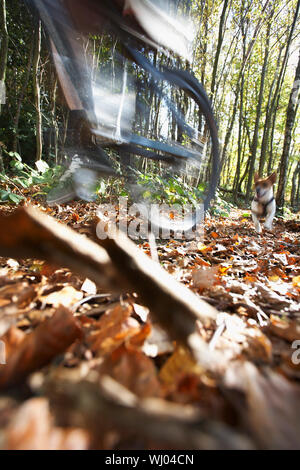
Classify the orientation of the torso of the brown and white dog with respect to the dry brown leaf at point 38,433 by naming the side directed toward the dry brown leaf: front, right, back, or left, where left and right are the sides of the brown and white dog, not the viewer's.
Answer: front

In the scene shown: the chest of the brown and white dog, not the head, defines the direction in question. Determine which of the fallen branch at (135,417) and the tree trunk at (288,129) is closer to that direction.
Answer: the fallen branch

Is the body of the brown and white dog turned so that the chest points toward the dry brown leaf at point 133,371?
yes

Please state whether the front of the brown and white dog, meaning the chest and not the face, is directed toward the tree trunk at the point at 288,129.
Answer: no

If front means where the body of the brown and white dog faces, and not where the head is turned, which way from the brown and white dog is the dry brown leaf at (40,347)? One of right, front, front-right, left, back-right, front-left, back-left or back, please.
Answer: front

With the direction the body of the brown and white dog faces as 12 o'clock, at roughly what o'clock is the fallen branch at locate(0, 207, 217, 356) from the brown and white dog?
The fallen branch is roughly at 12 o'clock from the brown and white dog.

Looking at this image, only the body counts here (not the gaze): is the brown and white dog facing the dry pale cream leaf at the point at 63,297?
yes

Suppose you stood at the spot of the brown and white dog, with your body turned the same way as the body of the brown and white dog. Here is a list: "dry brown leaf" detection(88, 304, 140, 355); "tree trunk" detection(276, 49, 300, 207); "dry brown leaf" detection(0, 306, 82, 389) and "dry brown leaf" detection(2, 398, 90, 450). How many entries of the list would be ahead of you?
3

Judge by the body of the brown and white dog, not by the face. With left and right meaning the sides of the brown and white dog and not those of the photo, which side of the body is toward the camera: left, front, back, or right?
front

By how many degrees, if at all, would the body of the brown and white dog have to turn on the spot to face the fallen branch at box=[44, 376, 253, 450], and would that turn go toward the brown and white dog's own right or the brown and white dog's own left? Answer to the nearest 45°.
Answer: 0° — it already faces it

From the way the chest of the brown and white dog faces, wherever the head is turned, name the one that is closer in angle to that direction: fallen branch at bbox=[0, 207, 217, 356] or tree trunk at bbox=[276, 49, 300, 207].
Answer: the fallen branch

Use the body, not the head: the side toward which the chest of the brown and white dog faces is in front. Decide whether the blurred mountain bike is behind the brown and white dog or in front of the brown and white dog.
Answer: in front

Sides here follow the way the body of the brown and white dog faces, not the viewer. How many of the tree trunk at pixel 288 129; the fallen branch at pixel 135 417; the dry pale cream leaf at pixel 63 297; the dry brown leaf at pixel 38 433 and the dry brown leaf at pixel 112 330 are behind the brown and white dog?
1

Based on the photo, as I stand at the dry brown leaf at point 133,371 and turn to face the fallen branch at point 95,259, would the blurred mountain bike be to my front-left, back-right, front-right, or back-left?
front-right

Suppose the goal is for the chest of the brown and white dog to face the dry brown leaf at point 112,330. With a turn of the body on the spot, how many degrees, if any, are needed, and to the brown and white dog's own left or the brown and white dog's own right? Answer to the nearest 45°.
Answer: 0° — it already faces it
